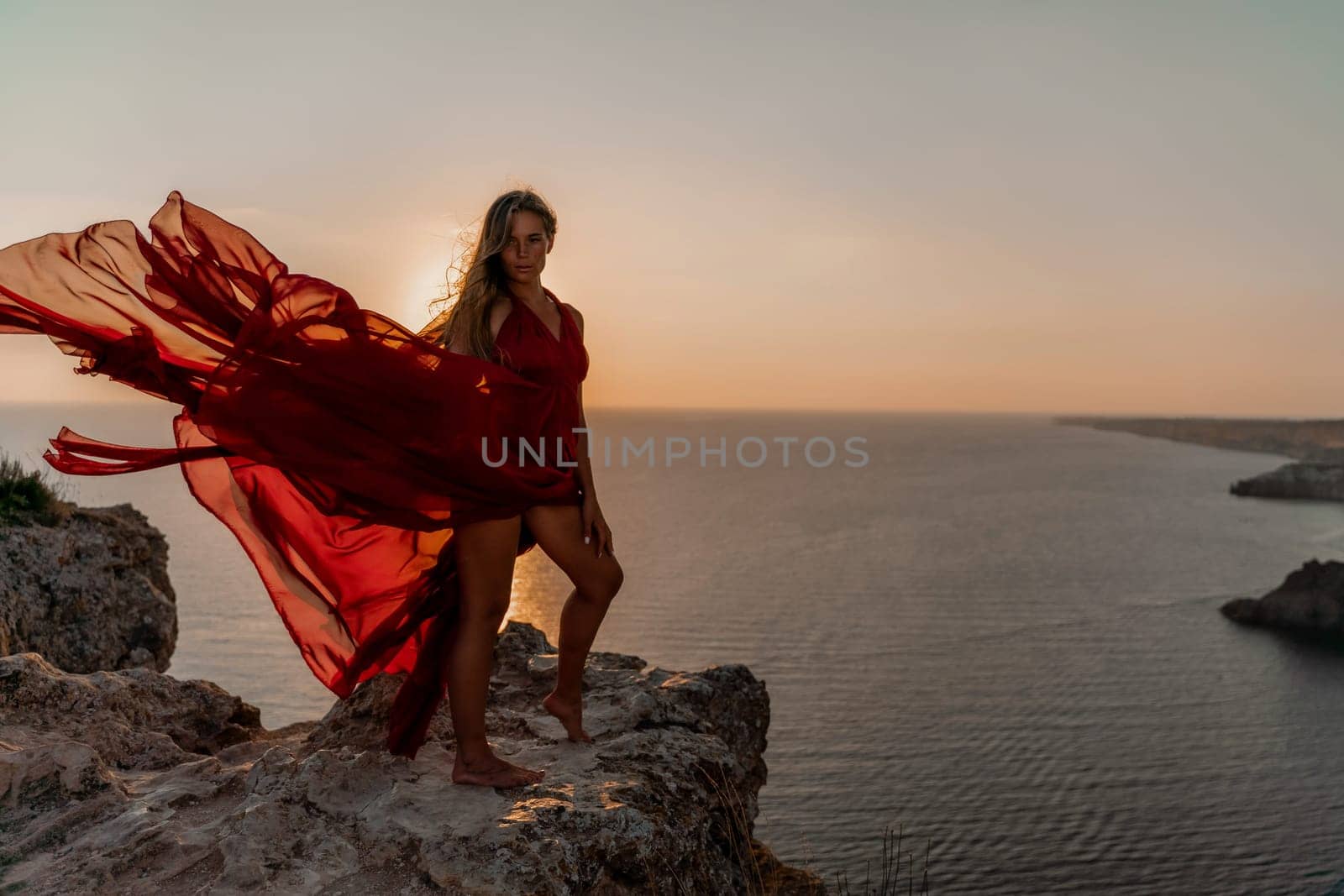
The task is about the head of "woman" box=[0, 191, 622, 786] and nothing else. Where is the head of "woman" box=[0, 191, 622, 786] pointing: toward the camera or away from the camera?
toward the camera

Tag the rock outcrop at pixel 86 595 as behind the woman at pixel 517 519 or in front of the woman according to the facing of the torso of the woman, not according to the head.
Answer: behind

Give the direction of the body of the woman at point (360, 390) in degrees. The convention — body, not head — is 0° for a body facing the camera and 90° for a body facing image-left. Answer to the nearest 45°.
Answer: approximately 315°

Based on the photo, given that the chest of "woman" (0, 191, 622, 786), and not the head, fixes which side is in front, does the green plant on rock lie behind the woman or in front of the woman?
behind

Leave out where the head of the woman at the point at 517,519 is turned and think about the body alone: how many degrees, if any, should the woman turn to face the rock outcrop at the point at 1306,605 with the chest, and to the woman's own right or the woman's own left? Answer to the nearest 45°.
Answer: approximately 90° to the woman's own left

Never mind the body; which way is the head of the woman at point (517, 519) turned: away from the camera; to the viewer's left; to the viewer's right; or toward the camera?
toward the camera
